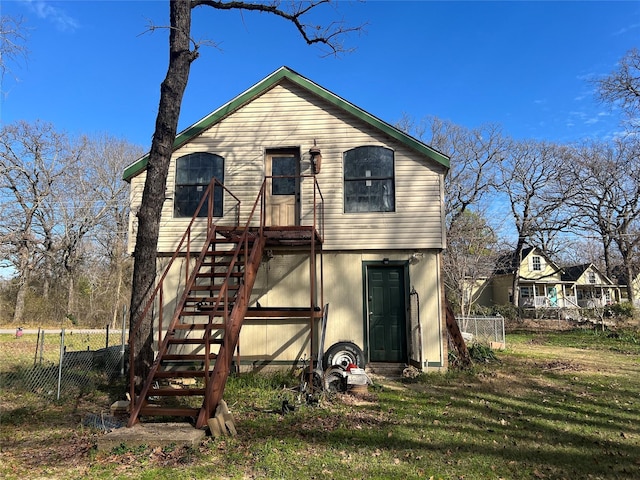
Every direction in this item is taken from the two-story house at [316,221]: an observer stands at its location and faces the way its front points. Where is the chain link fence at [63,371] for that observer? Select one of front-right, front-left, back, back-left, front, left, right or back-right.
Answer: right

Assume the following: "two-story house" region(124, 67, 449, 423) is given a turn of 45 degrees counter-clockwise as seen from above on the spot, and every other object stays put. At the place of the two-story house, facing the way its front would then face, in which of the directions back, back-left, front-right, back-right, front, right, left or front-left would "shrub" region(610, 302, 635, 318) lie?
left

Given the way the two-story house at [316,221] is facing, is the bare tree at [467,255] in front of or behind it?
behind

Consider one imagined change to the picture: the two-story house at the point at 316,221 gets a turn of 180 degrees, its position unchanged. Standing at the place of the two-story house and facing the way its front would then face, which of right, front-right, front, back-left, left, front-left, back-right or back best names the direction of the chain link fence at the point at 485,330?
front-right

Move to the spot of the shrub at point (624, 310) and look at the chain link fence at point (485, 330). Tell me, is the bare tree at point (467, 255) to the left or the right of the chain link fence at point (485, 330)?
right

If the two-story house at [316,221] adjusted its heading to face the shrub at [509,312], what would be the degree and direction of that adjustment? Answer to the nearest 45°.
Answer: approximately 135° to its left

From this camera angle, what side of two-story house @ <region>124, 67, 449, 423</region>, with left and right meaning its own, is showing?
front

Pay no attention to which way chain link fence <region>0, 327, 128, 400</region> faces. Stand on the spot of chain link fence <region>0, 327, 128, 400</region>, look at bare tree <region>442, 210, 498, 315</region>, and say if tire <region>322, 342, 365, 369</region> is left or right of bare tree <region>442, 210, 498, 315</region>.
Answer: right
